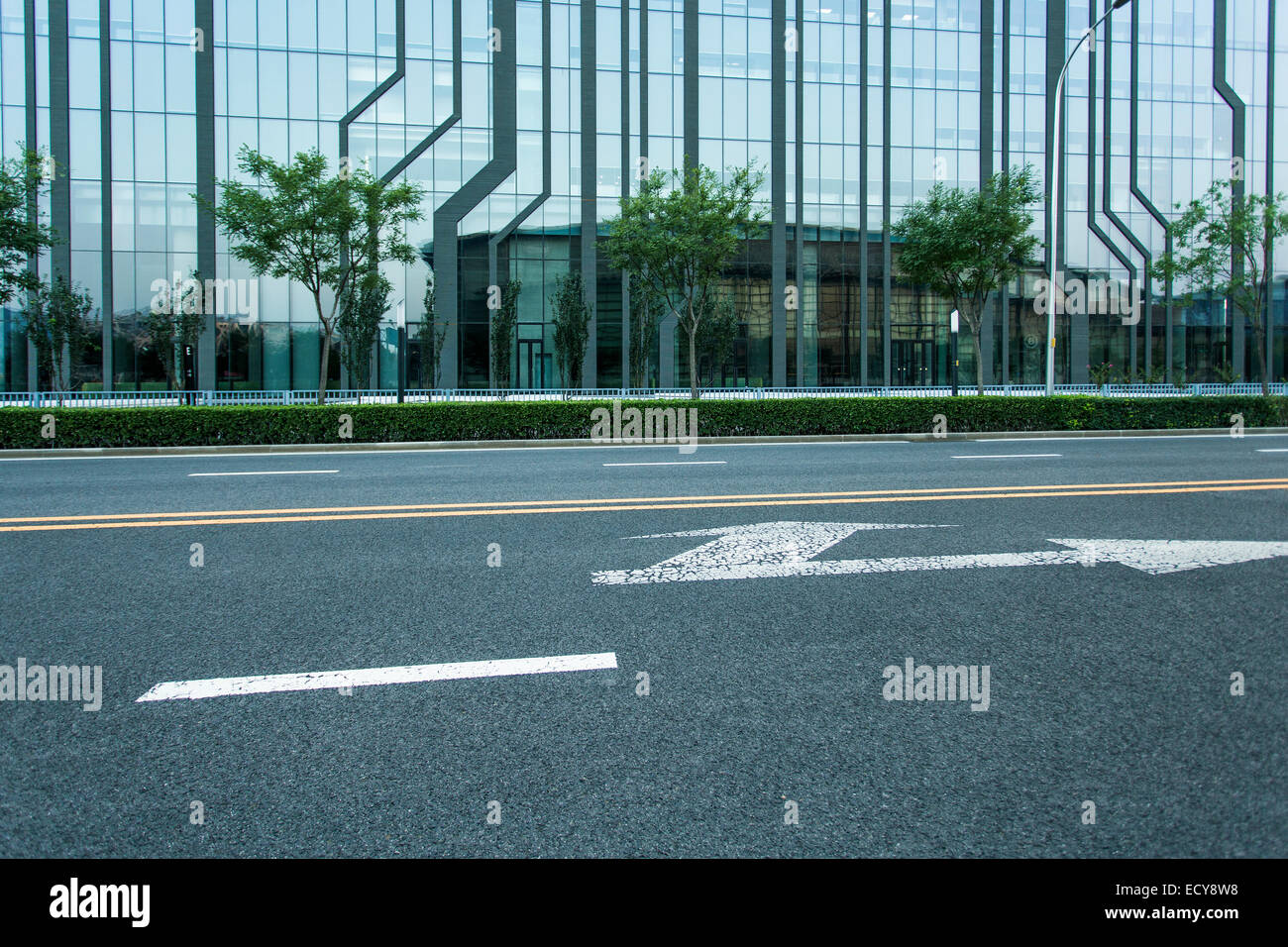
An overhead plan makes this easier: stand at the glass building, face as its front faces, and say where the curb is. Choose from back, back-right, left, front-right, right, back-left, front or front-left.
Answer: front

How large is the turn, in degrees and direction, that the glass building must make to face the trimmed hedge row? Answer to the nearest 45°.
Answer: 0° — it already faces it

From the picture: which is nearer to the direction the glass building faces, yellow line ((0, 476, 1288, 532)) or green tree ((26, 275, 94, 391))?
the yellow line

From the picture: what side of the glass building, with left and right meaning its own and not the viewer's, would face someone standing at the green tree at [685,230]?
front

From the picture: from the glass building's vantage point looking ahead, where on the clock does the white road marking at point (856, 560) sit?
The white road marking is roughly at 12 o'clock from the glass building.

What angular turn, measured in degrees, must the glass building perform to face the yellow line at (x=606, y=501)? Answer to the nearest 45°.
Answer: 0° — it already faces it

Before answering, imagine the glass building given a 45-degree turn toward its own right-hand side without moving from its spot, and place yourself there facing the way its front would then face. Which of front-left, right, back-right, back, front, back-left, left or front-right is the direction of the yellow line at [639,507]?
front-left

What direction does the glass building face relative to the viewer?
toward the camera

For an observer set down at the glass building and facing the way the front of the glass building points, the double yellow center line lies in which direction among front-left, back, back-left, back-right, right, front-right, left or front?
front

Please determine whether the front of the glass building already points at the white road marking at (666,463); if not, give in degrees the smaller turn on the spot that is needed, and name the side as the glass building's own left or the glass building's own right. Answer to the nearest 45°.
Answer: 0° — it already faces it

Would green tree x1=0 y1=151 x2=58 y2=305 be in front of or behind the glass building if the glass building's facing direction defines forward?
in front

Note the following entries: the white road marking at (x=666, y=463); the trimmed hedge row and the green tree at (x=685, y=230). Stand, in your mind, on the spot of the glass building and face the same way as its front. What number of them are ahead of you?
3
